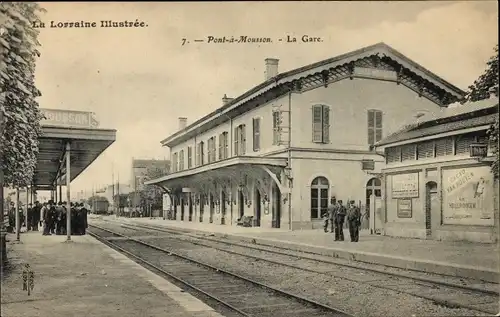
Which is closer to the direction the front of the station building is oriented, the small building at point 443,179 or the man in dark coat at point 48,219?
the man in dark coat

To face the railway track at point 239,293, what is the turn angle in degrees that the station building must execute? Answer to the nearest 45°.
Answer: approximately 45° to its left

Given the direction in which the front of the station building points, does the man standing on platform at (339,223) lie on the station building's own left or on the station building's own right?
on the station building's own left

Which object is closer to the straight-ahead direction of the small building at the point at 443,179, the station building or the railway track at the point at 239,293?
the railway track

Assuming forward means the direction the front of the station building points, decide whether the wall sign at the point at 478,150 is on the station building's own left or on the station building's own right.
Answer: on the station building's own left

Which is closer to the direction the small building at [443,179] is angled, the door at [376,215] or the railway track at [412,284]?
the railway track

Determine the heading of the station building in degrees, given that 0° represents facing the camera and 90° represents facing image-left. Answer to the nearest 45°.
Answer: approximately 45°

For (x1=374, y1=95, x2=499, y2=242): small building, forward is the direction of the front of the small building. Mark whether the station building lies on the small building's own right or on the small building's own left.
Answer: on the small building's own right

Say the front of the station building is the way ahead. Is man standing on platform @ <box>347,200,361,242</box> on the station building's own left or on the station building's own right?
on the station building's own left
